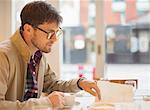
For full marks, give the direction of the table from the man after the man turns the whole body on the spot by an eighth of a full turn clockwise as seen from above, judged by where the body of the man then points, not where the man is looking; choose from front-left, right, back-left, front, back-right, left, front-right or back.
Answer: left

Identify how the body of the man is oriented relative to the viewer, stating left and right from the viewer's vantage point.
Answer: facing the viewer and to the right of the viewer
